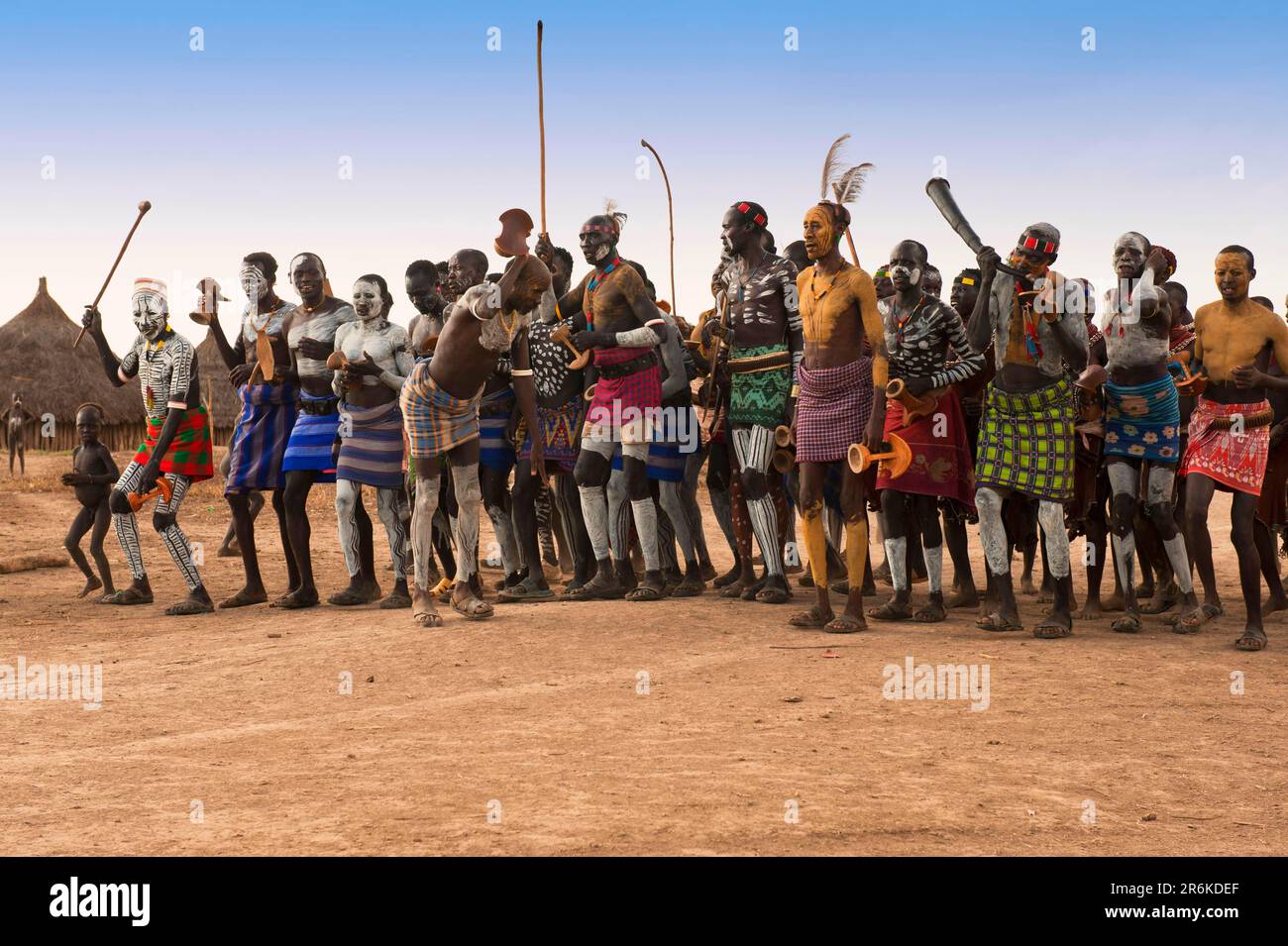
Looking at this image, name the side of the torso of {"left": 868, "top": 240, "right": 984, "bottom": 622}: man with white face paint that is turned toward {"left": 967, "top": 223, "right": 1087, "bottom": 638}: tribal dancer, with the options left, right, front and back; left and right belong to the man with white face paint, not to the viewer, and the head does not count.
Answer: left

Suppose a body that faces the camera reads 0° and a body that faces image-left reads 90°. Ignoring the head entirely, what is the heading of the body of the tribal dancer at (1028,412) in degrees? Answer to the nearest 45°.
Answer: approximately 45°

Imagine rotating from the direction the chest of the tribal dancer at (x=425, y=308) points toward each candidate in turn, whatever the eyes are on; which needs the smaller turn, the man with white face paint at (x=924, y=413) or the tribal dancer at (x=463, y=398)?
the tribal dancer

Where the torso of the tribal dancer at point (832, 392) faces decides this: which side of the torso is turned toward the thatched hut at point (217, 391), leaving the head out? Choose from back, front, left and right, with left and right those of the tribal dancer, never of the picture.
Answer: right

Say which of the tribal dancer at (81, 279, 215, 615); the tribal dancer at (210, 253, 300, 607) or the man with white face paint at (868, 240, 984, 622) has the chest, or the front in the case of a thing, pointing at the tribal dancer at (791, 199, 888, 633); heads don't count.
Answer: the man with white face paint

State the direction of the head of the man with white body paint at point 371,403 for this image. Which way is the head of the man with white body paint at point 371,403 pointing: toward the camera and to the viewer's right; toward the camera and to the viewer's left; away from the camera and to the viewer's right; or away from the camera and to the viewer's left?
toward the camera and to the viewer's left

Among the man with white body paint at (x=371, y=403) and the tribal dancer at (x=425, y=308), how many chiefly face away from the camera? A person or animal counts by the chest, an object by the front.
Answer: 0

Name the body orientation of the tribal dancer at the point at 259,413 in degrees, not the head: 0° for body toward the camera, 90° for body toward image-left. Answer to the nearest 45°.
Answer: approximately 45°

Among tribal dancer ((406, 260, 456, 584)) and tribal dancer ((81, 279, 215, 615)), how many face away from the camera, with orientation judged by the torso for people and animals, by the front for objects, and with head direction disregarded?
0

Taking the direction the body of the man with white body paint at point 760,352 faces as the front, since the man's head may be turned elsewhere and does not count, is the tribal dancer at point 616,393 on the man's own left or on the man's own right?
on the man's own right

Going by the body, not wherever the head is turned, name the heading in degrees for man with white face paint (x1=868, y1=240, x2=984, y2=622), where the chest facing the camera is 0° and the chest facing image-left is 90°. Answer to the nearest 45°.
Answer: approximately 45°
